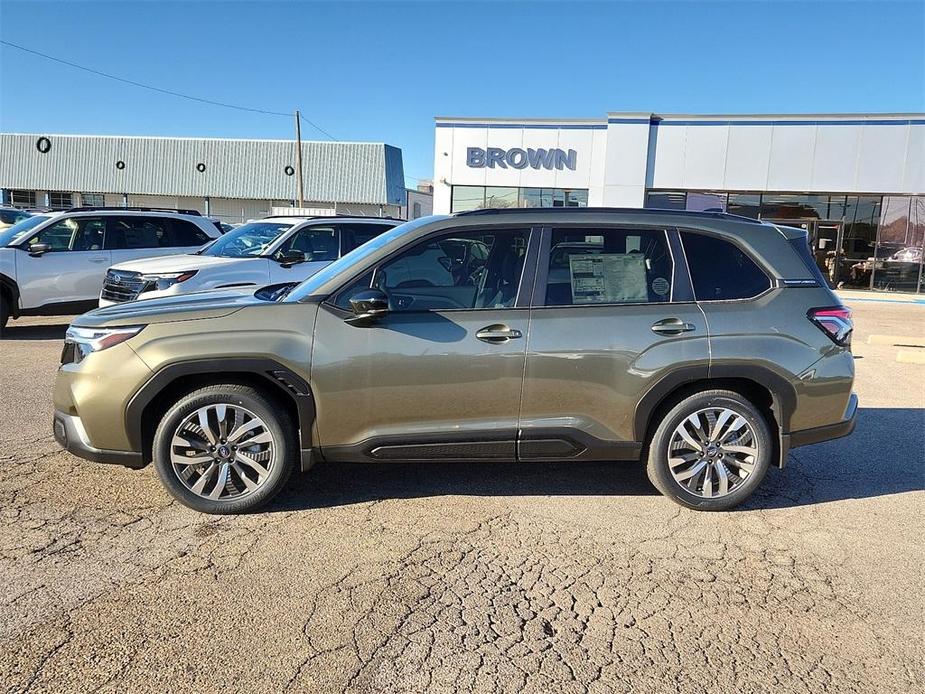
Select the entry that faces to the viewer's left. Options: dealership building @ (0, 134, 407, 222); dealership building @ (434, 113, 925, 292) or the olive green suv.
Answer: the olive green suv

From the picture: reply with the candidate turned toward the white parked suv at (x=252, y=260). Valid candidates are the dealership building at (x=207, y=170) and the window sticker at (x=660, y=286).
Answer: the dealership building

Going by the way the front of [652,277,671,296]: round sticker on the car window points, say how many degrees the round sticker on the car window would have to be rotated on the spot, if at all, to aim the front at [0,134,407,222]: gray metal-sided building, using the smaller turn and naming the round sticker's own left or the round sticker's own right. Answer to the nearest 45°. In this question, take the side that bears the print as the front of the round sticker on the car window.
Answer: approximately 135° to the round sticker's own right

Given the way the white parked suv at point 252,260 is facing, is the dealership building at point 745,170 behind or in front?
behind

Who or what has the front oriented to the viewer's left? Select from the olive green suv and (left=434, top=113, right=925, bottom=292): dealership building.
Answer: the olive green suv

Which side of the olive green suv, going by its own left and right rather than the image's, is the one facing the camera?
left

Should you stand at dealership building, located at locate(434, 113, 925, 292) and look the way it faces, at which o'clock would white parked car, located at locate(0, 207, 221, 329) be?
The white parked car is roughly at 1 o'clock from the dealership building.

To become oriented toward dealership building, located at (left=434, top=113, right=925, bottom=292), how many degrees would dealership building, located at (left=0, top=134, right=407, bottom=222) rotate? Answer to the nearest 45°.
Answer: approximately 45° to its left

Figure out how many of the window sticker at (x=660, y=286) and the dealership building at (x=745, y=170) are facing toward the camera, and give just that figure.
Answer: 2

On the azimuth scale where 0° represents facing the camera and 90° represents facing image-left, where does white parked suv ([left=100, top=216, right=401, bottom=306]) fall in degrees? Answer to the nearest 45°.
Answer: approximately 45°

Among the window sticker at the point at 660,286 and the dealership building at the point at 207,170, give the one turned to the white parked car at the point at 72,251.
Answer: the dealership building

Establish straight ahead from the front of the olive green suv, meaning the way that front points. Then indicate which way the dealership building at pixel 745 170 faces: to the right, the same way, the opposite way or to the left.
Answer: to the left
